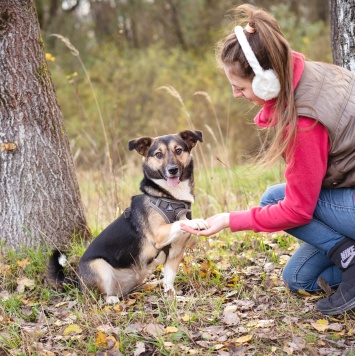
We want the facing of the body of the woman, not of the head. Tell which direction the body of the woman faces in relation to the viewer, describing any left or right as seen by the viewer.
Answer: facing to the left of the viewer

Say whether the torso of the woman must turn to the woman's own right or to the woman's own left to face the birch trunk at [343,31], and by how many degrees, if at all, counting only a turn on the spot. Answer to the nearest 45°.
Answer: approximately 90° to the woman's own right

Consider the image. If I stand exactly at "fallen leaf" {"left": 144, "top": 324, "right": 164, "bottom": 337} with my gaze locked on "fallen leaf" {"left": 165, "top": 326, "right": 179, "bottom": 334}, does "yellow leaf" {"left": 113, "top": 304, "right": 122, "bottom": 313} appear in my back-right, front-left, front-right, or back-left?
back-left

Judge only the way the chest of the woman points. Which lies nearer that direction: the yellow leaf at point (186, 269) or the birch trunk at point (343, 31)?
the yellow leaf
